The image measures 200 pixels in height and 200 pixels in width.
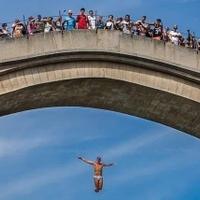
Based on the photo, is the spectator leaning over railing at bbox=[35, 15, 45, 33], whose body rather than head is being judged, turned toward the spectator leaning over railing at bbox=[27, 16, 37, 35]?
no

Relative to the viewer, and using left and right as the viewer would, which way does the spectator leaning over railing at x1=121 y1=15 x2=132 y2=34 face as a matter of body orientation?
facing the viewer

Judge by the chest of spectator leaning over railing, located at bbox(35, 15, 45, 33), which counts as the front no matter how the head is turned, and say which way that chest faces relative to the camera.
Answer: toward the camera

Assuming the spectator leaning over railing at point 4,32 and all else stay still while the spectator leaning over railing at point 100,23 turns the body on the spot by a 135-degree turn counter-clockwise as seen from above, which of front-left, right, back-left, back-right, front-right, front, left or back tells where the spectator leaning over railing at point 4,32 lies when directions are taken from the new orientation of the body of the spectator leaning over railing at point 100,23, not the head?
back-left

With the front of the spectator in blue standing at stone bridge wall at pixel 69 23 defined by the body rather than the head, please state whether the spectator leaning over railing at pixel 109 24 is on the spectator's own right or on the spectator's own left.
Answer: on the spectator's own left

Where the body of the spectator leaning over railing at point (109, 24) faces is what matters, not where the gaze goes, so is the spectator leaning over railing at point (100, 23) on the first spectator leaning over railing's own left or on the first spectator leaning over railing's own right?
on the first spectator leaning over railing's own right

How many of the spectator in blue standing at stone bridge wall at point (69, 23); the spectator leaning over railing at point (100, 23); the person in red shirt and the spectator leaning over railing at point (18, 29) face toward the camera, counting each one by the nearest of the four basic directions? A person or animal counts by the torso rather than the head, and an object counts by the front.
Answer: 4

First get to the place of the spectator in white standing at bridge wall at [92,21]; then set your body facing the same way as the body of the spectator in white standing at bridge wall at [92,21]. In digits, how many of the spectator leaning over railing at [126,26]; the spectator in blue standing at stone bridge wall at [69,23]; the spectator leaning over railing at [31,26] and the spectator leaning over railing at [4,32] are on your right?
3

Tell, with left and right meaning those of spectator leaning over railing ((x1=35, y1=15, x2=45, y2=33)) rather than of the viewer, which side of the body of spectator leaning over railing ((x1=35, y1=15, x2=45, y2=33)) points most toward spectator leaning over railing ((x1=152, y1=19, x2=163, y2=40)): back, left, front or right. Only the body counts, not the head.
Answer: left

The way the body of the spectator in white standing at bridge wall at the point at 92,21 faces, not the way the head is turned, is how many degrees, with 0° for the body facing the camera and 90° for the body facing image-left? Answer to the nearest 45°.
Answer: approximately 0°

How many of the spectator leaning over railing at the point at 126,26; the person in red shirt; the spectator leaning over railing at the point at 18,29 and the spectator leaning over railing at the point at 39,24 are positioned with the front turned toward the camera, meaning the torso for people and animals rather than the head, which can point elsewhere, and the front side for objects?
4

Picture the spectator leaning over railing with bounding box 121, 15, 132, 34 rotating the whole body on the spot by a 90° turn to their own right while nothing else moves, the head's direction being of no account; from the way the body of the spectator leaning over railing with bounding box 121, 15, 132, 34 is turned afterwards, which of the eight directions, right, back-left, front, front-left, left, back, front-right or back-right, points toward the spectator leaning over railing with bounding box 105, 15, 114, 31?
front

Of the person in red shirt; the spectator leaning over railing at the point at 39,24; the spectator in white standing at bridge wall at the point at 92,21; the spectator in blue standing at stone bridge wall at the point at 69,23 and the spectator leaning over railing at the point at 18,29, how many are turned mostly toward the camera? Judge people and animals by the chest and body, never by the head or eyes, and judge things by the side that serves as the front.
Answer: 5

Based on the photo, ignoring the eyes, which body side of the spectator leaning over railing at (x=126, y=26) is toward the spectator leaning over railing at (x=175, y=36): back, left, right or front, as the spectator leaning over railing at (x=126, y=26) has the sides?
left

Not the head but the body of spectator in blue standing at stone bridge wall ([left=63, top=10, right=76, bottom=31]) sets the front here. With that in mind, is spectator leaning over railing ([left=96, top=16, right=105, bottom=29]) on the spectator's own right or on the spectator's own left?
on the spectator's own left

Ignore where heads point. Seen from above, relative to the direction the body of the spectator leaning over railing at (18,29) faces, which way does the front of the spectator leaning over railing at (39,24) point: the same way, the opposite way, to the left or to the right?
the same way
